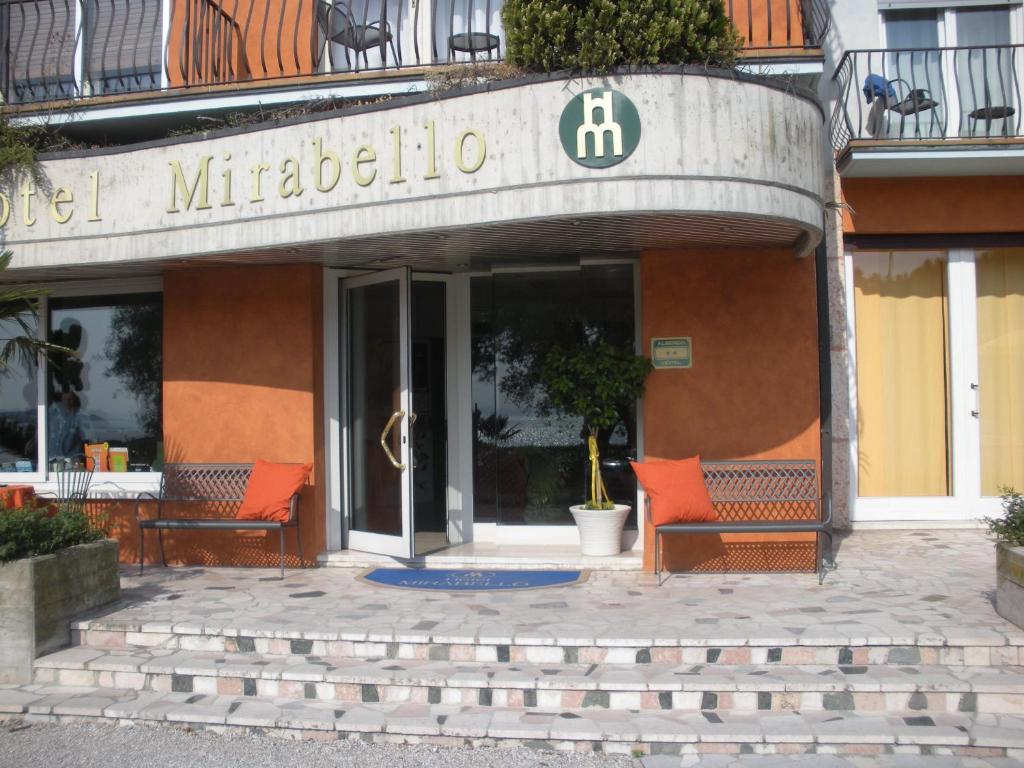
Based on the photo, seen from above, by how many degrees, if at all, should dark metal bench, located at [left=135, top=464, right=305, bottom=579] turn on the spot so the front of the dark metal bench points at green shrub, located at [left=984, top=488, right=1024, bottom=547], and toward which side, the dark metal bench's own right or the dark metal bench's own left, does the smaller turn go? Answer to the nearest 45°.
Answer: approximately 45° to the dark metal bench's own left

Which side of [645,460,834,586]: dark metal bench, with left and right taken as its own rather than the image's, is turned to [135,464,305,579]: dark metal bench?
right

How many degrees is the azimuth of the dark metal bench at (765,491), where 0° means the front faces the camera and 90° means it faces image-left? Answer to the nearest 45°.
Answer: approximately 0°

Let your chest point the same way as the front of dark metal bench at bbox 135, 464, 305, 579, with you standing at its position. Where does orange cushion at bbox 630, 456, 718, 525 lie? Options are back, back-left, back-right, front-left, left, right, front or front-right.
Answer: front-left

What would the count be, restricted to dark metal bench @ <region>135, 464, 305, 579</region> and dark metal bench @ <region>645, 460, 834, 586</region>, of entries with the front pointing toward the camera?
2

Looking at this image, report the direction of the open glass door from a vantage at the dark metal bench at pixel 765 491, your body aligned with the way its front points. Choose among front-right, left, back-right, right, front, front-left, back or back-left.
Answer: right

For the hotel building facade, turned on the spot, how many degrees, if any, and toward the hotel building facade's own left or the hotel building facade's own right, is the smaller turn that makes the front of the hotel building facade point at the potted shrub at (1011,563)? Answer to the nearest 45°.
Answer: approximately 45° to the hotel building facade's own left

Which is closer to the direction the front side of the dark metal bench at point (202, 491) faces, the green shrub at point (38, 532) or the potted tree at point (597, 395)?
the green shrub
